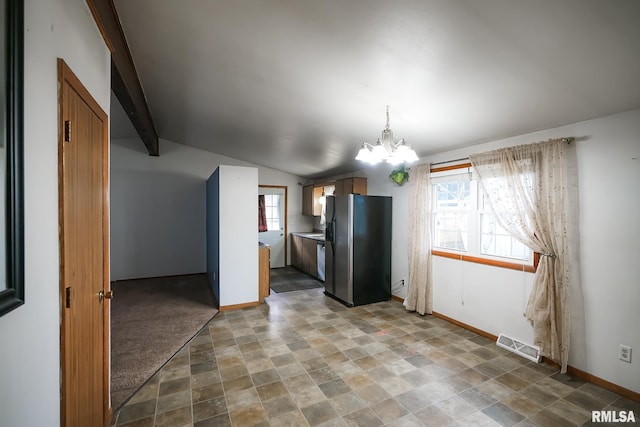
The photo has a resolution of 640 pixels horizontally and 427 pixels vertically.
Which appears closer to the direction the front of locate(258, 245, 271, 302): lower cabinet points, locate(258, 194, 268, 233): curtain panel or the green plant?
the green plant

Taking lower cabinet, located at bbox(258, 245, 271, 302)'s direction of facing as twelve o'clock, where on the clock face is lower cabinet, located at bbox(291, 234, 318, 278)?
lower cabinet, located at bbox(291, 234, 318, 278) is roughly at 10 o'clock from lower cabinet, located at bbox(258, 245, 271, 302).

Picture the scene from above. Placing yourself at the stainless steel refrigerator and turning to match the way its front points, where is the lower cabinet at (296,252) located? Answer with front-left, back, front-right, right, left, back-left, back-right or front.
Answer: right

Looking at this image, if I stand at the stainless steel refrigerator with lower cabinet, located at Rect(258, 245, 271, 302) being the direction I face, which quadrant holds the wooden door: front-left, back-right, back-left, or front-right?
front-left

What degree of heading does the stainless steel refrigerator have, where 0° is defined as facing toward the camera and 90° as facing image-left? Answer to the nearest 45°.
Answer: approximately 45°

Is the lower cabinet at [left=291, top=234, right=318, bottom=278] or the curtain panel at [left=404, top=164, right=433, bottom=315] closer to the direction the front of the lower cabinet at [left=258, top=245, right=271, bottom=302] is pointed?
the curtain panel

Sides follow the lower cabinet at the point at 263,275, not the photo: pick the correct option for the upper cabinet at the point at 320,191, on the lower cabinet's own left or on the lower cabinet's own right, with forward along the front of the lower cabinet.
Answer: on the lower cabinet's own left

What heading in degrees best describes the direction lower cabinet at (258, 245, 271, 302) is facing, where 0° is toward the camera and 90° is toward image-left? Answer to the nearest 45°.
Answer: approximately 270°
